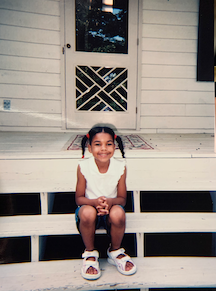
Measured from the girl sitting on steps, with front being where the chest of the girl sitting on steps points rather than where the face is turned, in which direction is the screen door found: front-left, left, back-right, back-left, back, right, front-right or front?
back

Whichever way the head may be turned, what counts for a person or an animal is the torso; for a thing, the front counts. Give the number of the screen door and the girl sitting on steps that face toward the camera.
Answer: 2

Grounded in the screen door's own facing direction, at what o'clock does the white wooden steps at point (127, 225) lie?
The white wooden steps is roughly at 12 o'clock from the screen door.

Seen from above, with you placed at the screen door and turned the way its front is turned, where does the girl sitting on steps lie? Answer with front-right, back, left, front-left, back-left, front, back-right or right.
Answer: front

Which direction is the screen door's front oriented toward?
toward the camera

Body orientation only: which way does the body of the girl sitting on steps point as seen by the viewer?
toward the camera

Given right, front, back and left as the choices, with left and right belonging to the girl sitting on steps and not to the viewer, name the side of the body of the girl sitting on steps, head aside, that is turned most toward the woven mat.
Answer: back
